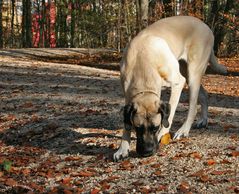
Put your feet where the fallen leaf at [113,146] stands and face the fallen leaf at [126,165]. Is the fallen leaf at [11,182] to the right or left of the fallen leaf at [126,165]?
right

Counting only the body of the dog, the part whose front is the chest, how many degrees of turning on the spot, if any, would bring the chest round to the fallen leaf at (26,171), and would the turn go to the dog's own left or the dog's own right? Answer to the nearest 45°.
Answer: approximately 45° to the dog's own right

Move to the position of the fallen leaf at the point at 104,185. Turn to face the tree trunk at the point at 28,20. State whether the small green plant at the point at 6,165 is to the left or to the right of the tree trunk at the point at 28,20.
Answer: left

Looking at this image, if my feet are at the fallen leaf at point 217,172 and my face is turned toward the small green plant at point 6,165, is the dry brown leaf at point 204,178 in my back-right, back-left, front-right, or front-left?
front-left

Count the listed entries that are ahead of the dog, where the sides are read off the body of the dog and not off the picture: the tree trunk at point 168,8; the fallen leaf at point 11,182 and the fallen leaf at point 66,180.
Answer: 2

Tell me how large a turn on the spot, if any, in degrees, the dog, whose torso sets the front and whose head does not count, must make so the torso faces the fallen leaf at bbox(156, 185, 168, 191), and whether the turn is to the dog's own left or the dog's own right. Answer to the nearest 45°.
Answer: approximately 45° to the dog's own left

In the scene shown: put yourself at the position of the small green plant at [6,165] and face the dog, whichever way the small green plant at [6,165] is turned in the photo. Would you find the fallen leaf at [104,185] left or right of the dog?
right

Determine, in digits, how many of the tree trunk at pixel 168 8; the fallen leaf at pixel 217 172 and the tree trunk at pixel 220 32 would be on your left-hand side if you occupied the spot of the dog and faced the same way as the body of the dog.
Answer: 1

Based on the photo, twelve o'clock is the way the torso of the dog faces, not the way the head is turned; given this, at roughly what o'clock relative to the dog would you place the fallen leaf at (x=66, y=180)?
The fallen leaf is roughly at 12 o'clock from the dog.

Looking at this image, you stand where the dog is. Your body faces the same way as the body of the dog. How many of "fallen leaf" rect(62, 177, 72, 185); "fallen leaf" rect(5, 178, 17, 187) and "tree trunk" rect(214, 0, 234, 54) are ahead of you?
2

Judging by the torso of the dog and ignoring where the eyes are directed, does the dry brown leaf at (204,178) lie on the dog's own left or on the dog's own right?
on the dog's own left

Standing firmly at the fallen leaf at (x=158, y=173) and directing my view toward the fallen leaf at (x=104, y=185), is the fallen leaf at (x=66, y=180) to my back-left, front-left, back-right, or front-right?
front-right

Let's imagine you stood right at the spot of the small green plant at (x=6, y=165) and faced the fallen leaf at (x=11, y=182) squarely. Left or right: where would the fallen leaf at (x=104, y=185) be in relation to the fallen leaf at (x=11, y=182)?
left
